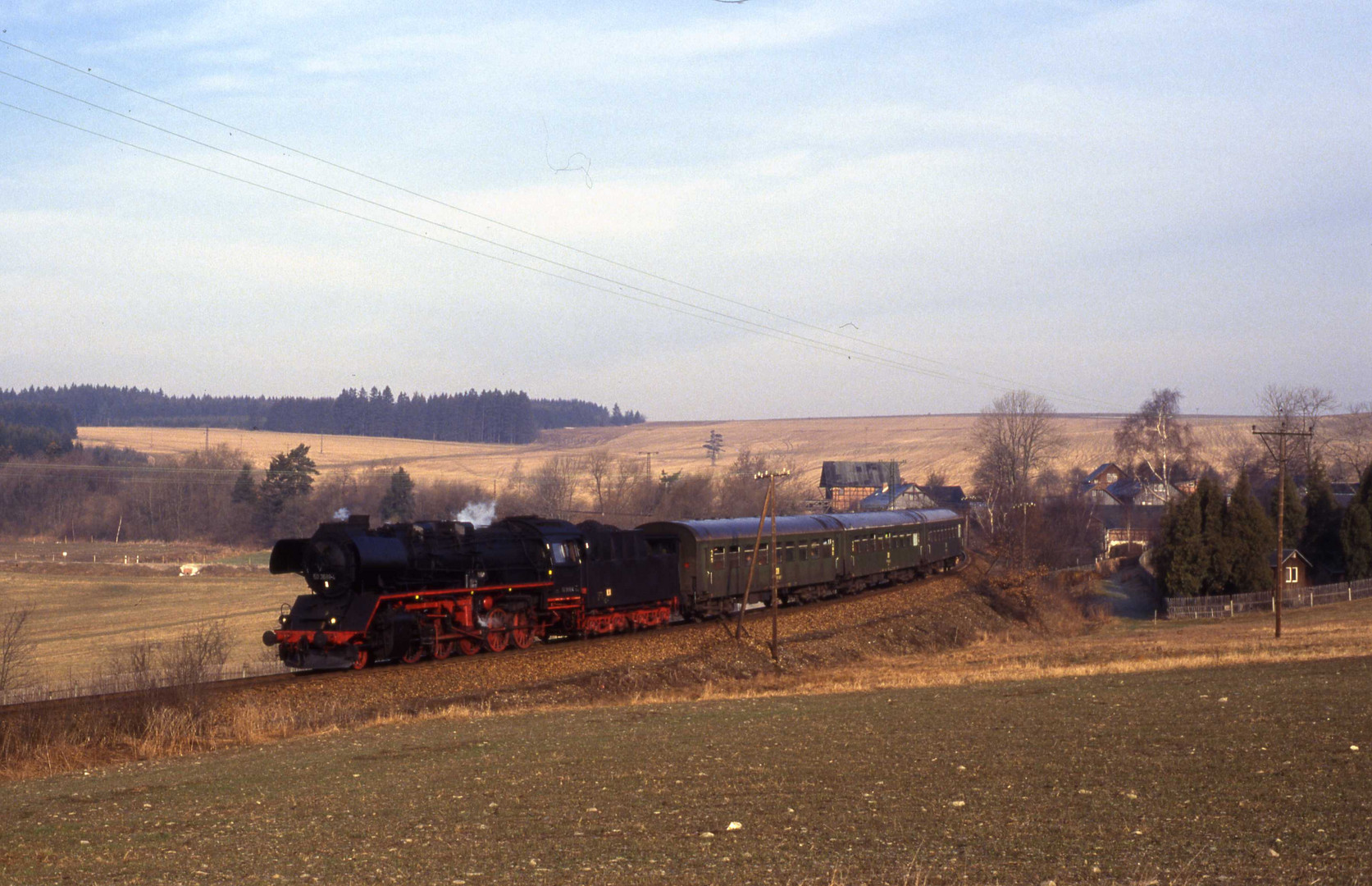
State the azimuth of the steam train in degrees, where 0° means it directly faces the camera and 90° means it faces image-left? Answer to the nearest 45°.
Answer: approximately 45°
